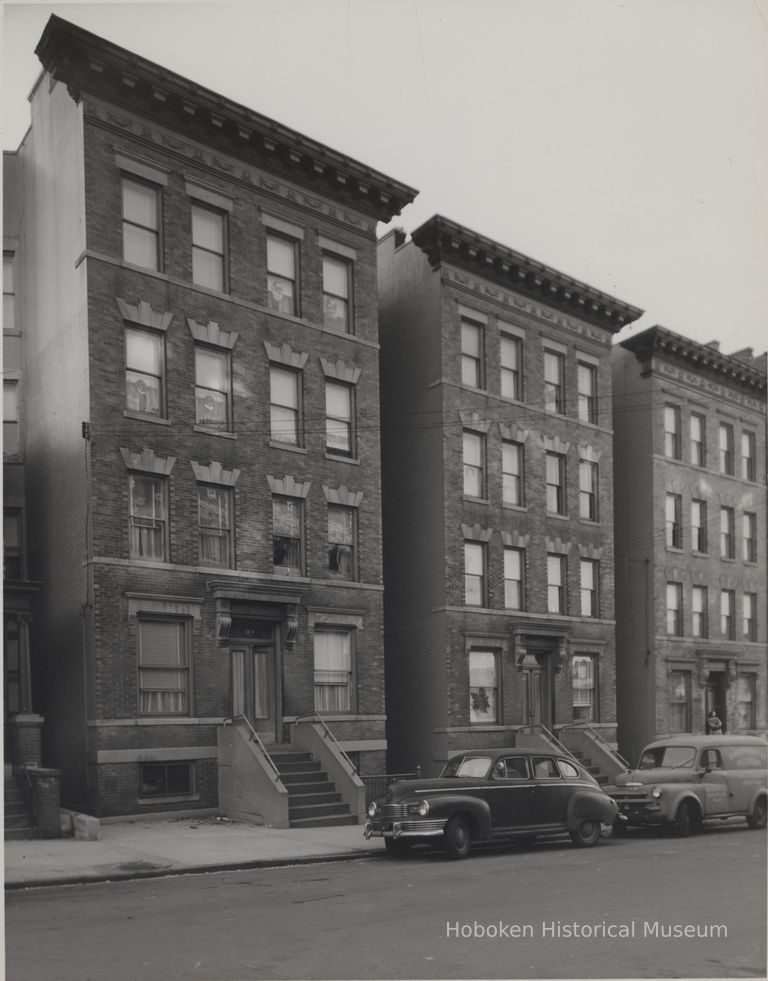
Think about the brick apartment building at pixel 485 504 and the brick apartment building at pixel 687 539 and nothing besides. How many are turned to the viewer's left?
0

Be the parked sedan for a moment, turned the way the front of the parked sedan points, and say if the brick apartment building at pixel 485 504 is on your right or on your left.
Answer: on your right

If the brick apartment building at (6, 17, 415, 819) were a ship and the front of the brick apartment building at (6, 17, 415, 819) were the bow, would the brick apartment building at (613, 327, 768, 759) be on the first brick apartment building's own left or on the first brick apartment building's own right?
on the first brick apartment building's own left

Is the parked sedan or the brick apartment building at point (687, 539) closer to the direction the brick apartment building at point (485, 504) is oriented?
the parked sedan

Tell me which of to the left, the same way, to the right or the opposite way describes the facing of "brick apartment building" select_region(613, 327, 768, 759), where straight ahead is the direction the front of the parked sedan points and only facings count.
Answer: to the left

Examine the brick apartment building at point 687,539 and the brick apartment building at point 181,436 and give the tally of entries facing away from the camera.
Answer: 0

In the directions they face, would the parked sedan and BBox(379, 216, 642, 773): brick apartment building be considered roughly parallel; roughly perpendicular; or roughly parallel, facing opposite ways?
roughly perpendicular

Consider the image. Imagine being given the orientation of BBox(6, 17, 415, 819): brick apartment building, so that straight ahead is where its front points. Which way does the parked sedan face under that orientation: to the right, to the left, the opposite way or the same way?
to the right
